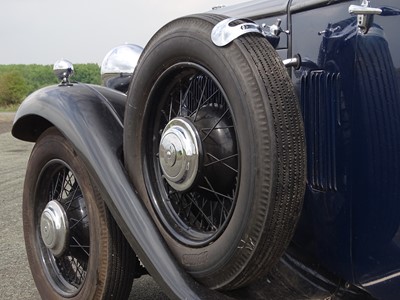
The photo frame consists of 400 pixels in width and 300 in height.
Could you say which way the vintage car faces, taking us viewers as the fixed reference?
facing away from the viewer and to the left of the viewer
